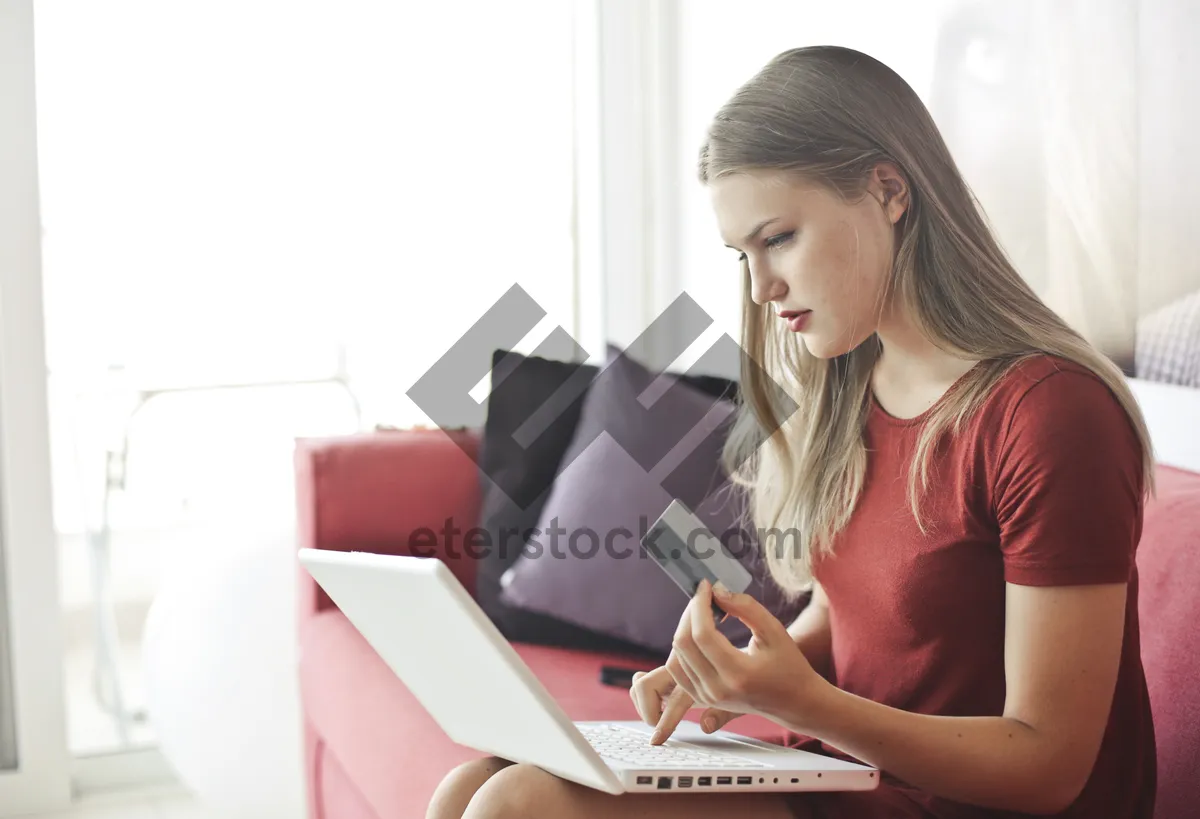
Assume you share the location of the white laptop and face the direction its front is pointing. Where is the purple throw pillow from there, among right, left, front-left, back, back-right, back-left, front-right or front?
front-left

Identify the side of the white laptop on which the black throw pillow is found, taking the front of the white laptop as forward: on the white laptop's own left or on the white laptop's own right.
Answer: on the white laptop's own left

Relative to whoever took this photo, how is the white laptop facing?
facing away from the viewer and to the right of the viewer
